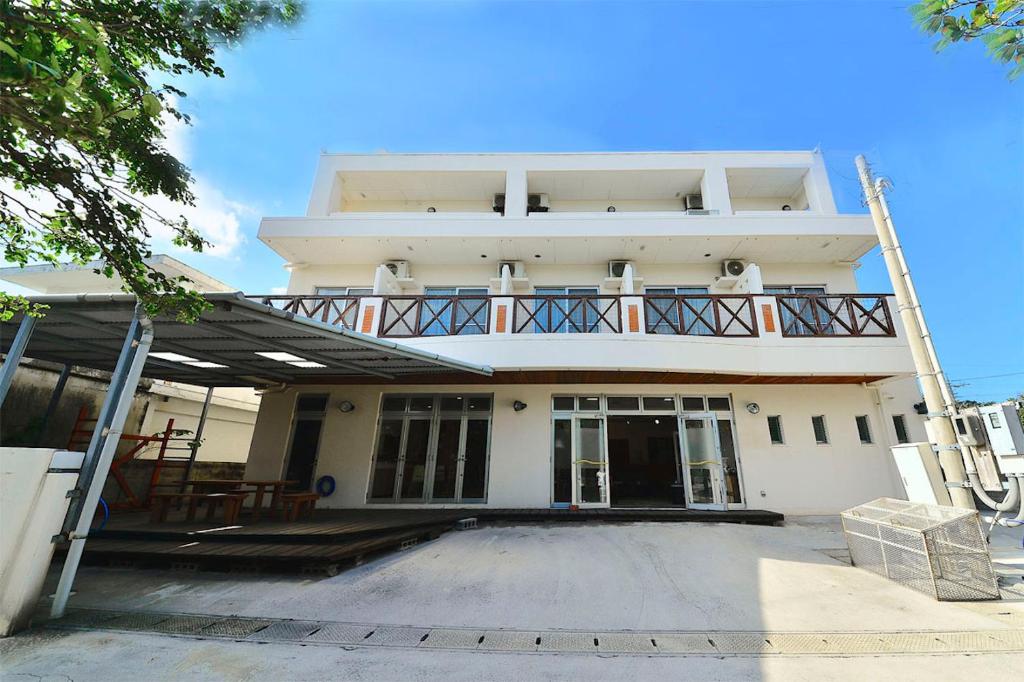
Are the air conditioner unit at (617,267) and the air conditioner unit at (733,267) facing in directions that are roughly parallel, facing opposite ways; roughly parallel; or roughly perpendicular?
roughly parallel

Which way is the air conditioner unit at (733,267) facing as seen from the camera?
toward the camera

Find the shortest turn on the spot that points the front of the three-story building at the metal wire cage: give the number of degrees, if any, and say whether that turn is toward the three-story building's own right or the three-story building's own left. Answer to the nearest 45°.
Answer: approximately 45° to the three-story building's own left

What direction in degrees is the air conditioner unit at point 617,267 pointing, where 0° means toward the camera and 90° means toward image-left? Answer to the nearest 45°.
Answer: approximately 0°

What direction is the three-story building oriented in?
toward the camera

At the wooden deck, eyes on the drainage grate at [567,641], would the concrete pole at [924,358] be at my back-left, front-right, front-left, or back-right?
front-left

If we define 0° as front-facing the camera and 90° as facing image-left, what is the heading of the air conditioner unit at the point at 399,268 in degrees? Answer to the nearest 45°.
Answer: approximately 0°

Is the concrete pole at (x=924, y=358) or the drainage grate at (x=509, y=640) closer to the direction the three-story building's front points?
the drainage grate

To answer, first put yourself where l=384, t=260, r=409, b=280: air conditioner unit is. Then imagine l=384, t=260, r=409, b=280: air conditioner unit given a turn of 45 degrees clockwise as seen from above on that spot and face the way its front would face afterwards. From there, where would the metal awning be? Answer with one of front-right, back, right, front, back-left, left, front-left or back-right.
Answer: front

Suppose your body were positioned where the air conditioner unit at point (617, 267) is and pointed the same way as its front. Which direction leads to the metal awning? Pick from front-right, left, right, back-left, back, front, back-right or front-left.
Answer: front-right

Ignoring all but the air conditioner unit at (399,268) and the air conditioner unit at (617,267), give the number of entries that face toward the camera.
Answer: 2

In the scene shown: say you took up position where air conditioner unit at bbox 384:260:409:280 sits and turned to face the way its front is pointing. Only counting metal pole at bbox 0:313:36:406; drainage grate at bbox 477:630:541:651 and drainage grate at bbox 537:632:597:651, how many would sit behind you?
0

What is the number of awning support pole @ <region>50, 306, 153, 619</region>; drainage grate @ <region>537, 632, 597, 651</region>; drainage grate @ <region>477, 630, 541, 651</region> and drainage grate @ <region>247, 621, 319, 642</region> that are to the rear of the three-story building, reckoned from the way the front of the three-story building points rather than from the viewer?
0
